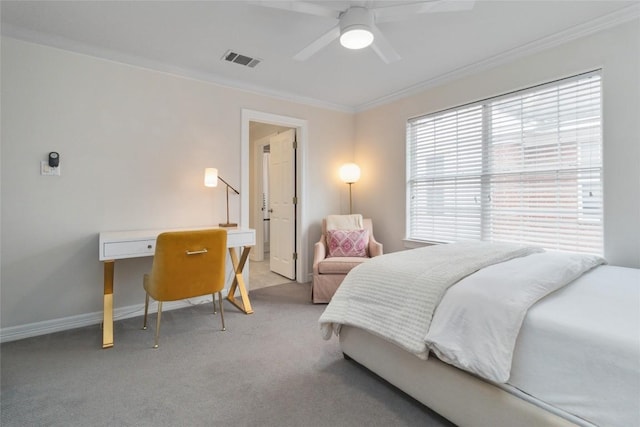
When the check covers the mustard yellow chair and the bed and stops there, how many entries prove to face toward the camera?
0

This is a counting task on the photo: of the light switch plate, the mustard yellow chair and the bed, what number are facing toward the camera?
1

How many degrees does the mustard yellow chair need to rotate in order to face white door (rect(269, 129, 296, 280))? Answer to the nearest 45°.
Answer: approximately 90° to its right

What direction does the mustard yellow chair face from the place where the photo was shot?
facing away from the viewer and to the left of the viewer

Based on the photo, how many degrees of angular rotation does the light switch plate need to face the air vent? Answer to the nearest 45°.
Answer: approximately 45° to its left

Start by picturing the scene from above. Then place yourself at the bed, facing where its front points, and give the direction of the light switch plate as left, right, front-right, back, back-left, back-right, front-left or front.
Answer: front-left

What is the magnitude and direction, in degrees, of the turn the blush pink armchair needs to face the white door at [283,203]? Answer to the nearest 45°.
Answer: approximately 135° to its right

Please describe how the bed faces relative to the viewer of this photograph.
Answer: facing away from the viewer and to the left of the viewer

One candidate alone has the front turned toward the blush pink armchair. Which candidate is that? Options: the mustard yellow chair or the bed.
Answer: the bed

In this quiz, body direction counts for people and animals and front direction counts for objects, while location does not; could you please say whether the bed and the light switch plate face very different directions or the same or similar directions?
very different directions

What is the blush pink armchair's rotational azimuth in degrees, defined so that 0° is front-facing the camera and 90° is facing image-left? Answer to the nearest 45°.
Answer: approximately 0°

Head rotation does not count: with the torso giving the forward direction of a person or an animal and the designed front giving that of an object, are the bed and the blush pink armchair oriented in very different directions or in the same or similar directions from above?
very different directions

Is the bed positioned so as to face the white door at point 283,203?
yes
